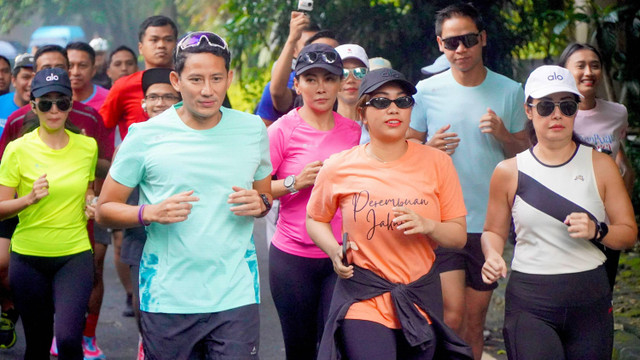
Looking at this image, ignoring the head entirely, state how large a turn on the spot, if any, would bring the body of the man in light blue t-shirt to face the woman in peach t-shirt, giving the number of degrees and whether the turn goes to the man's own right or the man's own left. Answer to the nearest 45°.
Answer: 0° — they already face them

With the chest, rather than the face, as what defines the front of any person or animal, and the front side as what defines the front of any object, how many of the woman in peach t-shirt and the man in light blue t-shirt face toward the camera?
2

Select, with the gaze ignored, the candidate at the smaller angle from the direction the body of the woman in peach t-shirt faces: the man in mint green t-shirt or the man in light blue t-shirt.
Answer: the man in mint green t-shirt

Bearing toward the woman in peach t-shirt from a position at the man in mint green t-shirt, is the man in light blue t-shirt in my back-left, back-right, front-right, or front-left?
front-left

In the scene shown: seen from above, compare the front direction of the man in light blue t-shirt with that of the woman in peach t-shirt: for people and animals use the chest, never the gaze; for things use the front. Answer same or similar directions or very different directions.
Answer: same or similar directions

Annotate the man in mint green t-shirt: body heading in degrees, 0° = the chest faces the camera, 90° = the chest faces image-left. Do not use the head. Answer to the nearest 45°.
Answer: approximately 0°

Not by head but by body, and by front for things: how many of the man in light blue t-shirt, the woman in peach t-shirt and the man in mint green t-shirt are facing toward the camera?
3

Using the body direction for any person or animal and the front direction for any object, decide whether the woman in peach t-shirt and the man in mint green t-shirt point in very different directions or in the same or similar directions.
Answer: same or similar directions

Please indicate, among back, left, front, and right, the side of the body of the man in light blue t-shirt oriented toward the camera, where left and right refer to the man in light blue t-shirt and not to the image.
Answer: front

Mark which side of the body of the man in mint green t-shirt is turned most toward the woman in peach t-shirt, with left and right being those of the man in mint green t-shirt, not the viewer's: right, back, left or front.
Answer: left

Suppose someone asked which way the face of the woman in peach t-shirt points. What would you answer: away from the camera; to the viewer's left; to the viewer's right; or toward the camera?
toward the camera

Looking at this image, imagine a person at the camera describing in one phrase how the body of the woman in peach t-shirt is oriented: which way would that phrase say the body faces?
toward the camera

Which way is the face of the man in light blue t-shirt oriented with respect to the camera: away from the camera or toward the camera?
toward the camera

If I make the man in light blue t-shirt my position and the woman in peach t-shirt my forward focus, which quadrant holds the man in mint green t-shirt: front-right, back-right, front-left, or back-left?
front-right

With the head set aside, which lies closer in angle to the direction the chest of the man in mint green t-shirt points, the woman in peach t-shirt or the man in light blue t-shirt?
the woman in peach t-shirt
